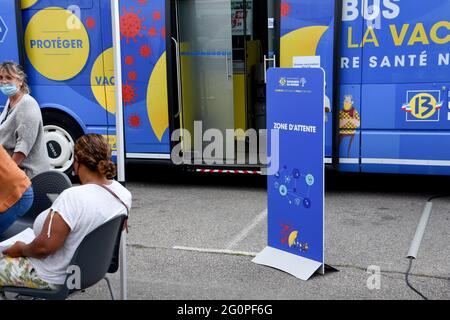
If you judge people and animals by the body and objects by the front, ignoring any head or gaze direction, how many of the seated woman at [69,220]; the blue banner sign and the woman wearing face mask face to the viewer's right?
0

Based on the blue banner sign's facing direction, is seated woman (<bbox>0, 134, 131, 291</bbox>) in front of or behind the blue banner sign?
in front

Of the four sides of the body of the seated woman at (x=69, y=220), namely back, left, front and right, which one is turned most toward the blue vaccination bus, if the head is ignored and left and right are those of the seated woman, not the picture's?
right

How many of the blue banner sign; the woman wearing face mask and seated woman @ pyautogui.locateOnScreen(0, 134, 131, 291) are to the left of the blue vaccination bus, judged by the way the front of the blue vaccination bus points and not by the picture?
0

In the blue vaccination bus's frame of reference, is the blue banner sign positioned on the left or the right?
on its right

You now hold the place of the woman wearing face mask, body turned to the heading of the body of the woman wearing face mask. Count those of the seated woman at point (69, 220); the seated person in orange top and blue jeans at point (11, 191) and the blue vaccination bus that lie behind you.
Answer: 1

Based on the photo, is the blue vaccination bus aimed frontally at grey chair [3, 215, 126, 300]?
no

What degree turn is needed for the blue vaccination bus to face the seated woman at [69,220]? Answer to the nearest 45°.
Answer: approximately 90° to its right

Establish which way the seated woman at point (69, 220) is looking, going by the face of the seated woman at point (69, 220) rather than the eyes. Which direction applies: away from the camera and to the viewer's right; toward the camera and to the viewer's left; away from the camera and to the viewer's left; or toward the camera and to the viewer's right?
away from the camera and to the viewer's left

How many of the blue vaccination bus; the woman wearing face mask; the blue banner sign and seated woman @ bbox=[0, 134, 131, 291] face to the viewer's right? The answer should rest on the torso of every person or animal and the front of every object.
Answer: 1

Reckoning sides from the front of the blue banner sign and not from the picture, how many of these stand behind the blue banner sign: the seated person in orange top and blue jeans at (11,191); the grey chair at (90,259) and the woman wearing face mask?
0

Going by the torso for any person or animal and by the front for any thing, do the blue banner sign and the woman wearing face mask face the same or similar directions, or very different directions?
same or similar directions

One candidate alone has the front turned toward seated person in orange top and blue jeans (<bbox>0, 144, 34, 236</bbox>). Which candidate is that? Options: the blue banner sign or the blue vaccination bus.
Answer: the blue banner sign

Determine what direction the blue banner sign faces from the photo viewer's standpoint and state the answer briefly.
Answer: facing the viewer and to the left of the viewer

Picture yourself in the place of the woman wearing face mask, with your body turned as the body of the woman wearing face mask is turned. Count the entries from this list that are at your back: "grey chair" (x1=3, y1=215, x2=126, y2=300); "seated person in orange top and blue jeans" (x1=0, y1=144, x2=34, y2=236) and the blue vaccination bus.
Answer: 1

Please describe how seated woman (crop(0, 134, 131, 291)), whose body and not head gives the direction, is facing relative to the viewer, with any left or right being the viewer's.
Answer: facing away from the viewer and to the left of the viewer

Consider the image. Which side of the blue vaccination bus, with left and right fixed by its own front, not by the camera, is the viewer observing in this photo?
right
